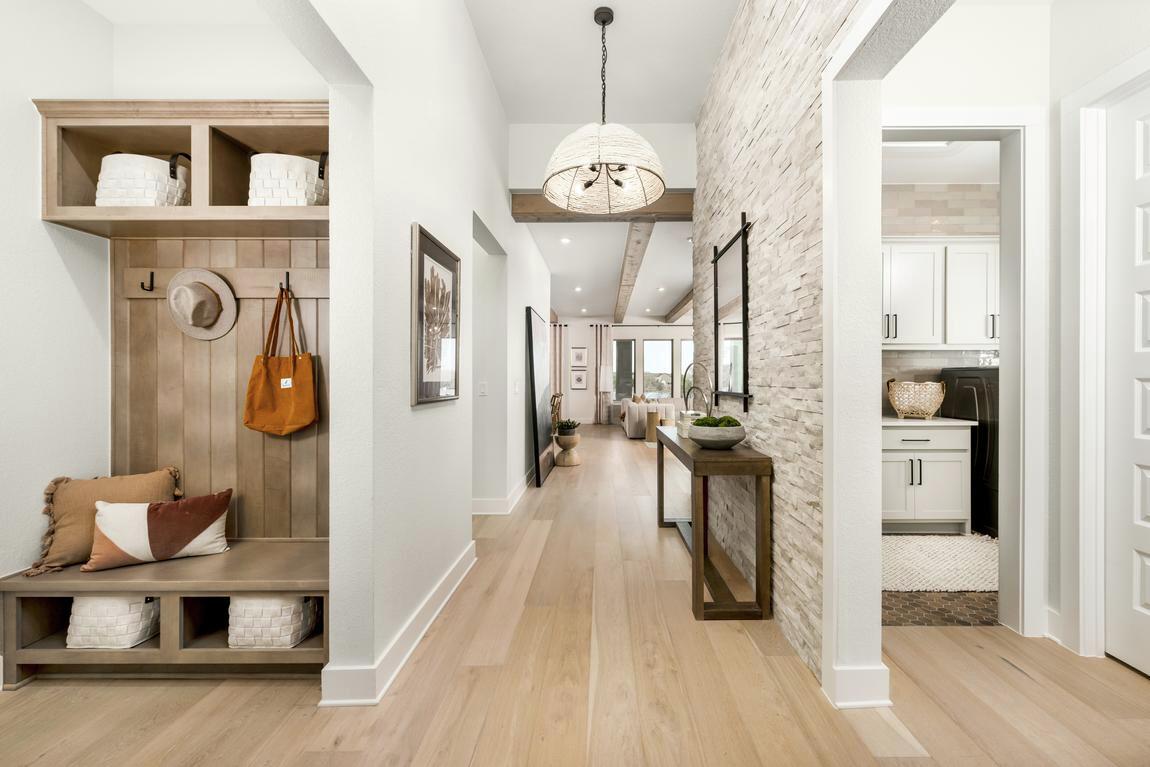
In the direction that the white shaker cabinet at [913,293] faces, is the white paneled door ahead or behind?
ahead

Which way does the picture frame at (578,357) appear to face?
toward the camera

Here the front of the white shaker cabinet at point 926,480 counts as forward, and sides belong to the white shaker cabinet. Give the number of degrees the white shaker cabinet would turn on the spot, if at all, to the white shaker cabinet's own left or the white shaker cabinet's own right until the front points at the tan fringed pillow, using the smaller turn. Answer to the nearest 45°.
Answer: approximately 45° to the white shaker cabinet's own right

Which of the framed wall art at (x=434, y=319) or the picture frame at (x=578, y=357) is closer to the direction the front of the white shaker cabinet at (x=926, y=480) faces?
the framed wall art

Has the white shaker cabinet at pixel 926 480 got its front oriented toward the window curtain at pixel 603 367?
no

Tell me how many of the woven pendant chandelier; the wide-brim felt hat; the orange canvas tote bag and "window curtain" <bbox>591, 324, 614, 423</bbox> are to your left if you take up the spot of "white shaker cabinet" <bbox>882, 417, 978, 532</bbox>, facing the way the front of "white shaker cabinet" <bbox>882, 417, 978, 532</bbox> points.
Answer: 0

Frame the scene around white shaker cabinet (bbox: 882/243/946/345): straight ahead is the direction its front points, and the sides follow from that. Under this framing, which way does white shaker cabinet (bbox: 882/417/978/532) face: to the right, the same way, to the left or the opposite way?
the same way

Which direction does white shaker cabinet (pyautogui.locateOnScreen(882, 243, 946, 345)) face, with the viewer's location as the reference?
facing the viewer
